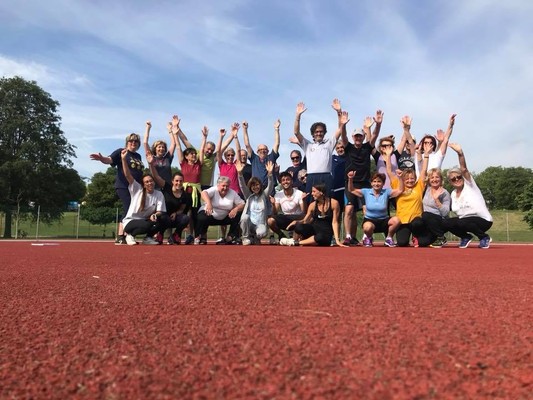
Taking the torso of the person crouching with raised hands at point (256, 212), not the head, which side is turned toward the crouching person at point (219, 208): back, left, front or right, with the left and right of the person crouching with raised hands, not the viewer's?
right

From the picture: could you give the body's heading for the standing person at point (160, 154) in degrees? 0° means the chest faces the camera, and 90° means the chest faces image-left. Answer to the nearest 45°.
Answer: approximately 0°

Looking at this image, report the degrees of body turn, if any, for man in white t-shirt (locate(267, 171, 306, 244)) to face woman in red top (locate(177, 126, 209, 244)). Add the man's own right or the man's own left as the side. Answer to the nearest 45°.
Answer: approximately 90° to the man's own right

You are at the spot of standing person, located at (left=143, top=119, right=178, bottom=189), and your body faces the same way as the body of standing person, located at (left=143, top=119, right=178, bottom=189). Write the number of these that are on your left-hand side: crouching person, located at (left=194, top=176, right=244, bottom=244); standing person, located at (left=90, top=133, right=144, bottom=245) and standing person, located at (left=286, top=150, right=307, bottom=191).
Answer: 2

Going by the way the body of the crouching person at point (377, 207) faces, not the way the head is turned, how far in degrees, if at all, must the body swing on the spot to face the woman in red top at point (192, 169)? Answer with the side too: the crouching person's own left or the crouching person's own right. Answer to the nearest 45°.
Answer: approximately 90° to the crouching person's own right

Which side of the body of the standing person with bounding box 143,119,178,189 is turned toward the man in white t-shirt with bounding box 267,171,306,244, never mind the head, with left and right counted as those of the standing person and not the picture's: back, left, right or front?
left
